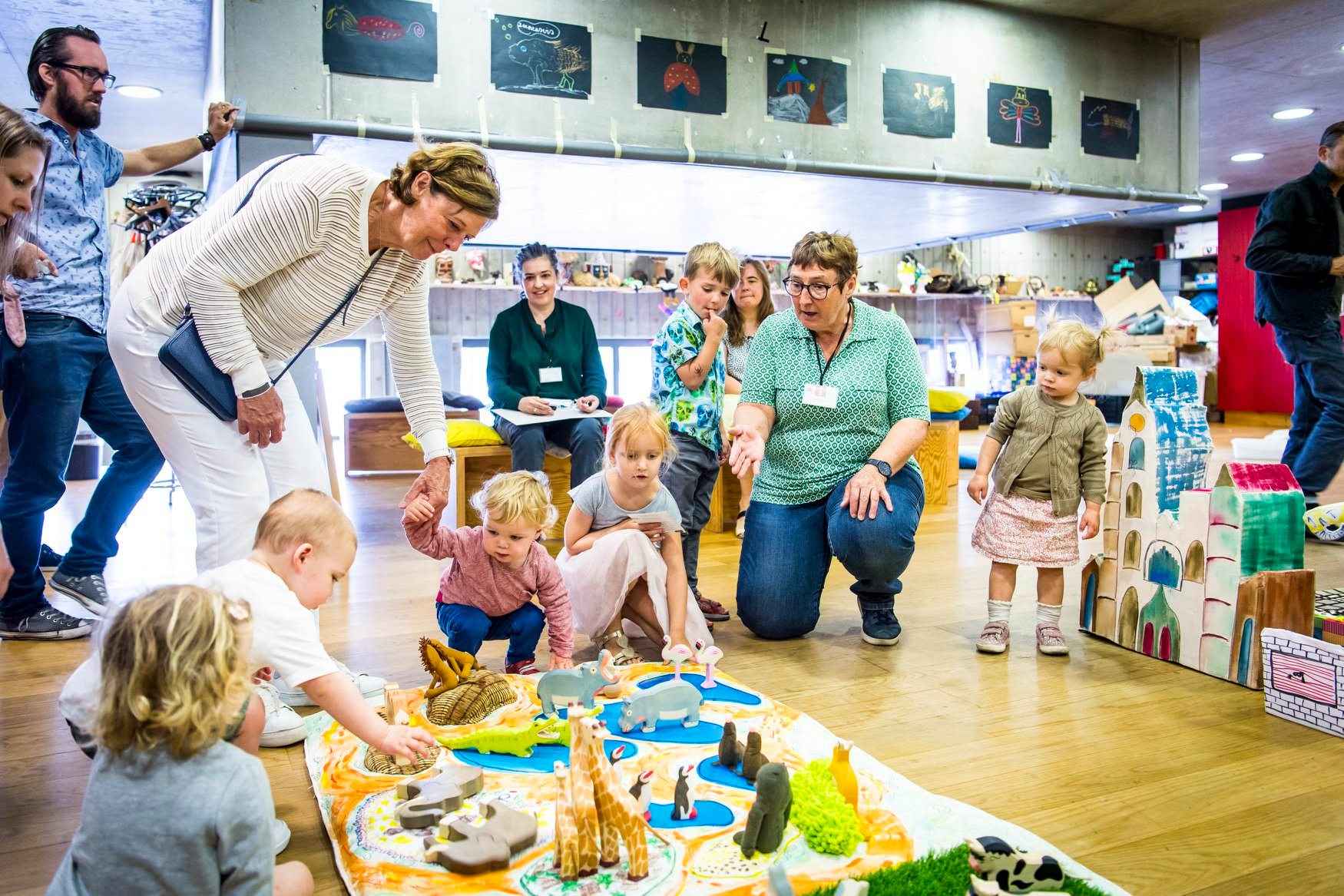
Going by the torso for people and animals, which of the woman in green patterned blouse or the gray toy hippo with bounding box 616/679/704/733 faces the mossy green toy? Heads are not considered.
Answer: the woman in green patterned blouse

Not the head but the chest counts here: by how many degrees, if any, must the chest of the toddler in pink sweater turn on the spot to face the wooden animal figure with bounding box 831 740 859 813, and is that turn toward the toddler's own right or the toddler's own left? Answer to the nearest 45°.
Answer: approximately 45° to the toddler's own left

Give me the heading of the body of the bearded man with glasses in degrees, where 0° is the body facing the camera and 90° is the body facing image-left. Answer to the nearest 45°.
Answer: approximately 315°

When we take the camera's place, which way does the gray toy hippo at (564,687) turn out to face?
facing to the right of the viewer

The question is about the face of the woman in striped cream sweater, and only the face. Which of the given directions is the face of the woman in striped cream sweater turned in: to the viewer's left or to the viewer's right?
to the viewer's right

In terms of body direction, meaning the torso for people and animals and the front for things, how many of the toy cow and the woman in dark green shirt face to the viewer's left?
1

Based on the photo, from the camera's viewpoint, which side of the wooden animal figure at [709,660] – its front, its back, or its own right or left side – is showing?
left
